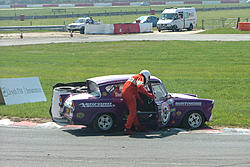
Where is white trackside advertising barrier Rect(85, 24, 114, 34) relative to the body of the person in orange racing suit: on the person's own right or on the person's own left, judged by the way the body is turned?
on the person's own left

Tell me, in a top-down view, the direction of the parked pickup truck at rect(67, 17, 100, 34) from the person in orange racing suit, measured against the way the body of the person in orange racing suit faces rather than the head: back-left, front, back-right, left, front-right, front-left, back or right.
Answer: left

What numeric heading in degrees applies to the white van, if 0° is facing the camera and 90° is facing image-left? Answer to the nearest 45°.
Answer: approximately 45°

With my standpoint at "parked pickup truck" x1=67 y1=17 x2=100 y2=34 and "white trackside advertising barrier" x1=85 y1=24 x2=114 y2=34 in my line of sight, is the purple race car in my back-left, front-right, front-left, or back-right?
front-right

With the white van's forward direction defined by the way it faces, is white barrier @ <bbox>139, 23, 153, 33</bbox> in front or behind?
in front

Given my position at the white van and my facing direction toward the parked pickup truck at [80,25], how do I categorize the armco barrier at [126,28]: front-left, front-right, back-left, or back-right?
front-left

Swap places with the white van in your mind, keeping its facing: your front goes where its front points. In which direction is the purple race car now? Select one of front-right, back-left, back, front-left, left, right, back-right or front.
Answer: front-left

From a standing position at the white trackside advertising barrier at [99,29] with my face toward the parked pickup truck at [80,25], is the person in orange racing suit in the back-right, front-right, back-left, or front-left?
back-left
